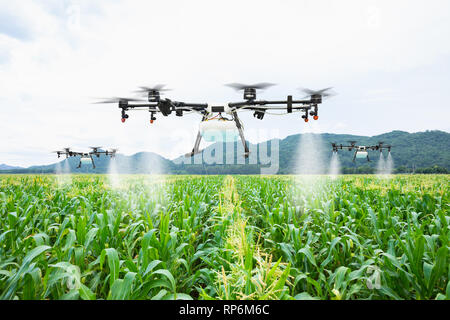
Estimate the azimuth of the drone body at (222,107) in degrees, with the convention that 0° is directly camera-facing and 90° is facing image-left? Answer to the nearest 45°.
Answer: approximately 0°

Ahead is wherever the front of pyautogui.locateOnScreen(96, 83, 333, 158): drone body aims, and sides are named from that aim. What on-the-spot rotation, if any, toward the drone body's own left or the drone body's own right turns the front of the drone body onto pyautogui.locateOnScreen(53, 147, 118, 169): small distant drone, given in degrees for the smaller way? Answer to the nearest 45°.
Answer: approximately 135° to the drone body's own right
